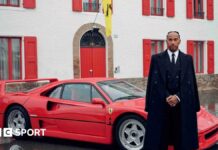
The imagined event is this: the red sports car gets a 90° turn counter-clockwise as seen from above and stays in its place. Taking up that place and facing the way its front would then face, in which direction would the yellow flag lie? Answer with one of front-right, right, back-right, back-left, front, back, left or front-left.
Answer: front-left

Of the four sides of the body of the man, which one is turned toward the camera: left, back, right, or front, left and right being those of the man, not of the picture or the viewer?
front

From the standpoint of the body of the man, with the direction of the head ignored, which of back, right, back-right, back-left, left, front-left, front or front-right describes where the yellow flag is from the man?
back

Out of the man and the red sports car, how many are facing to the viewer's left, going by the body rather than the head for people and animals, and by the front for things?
0

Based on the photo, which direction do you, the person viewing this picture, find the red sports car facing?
facing the viewer and to the right of the viewer

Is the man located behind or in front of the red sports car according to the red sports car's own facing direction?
in front
